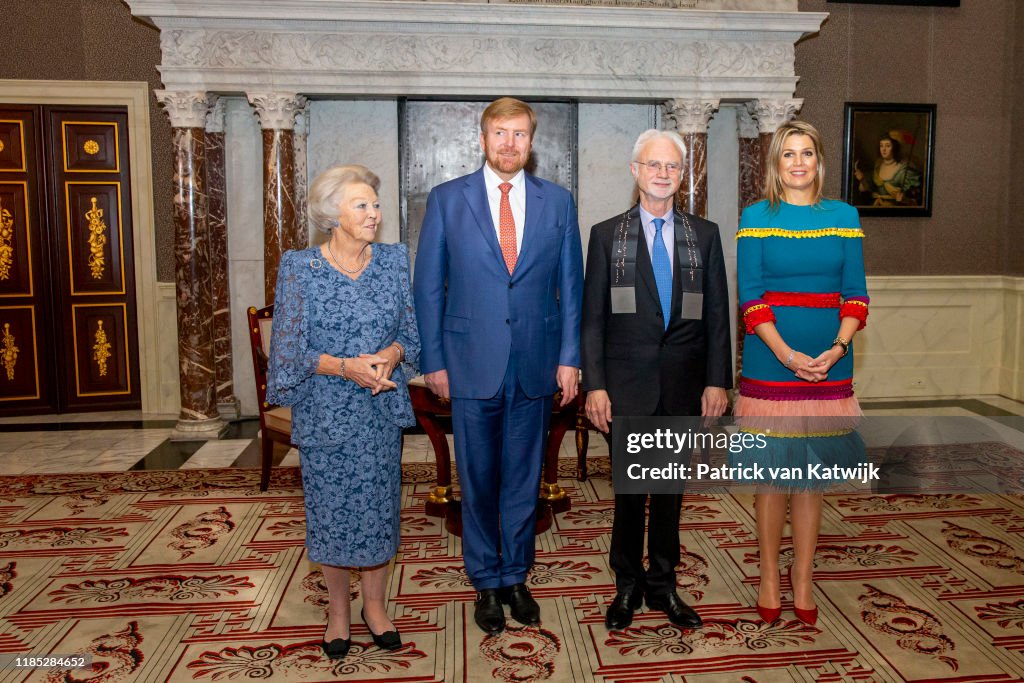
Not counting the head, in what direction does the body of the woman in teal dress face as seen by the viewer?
toward the camera

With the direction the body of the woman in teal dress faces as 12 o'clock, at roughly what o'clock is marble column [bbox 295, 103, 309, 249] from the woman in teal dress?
The marble column is roughly at 4 o'clock from the woman in teal dress.

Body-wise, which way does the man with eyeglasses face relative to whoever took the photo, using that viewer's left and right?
facing the viewer

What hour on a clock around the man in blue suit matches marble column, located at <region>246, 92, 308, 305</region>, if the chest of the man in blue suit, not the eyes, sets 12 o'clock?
The marble column is roughly at 5 o'clock from the man in blue suit.

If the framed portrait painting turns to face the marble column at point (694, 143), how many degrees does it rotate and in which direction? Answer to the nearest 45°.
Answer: approximately 45° to its right

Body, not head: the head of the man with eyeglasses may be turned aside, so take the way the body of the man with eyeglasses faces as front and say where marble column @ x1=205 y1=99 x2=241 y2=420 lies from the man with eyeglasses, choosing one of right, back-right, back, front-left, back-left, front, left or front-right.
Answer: back-right

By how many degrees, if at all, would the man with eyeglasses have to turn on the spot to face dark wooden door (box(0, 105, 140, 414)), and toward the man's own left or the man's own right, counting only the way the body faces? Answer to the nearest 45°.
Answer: approximately 135° to the man's own right

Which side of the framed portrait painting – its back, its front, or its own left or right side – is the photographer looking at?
front

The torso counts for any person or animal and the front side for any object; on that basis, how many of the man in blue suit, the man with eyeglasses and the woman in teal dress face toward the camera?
3

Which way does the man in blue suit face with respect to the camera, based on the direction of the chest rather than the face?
toward the camera

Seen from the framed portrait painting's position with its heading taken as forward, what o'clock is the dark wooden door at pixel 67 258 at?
The dark wooden door is roughly at 2 o'clock from the framed portrait painting.

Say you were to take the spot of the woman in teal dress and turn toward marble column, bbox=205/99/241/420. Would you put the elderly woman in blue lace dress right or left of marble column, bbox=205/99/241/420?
left
